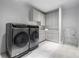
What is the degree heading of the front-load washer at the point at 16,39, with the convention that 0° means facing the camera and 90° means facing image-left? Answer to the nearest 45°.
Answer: approximately 315°
